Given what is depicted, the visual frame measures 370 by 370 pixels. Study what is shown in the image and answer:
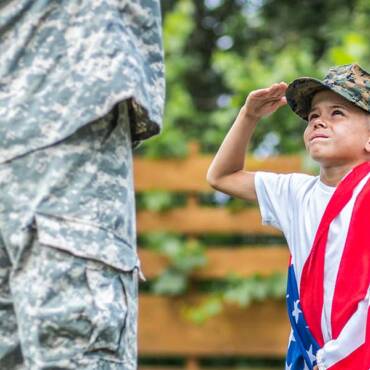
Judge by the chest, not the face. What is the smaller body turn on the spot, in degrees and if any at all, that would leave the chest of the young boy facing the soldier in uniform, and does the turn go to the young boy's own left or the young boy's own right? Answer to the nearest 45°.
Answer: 0° — they already face them

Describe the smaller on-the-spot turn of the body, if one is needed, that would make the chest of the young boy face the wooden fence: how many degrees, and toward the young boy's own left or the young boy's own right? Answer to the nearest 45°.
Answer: approximately 135° to the young boy's own right

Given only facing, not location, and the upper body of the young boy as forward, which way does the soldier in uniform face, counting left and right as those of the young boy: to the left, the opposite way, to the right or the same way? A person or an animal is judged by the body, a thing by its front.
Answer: the opposite way

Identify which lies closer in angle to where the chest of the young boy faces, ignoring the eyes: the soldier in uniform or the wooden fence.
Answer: the soldier in uniform

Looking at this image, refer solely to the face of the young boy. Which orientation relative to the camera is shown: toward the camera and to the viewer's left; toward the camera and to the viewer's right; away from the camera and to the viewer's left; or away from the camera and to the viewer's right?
toward the camera and to the viewer's left

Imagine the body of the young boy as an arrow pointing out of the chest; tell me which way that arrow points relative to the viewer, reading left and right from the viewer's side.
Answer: facing the viewer and to the left of the viewer

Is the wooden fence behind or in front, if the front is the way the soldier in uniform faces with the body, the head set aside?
in front

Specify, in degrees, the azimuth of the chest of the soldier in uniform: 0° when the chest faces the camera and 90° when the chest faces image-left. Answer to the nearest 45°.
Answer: approximately 225°

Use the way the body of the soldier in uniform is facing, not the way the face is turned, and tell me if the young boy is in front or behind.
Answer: in front
